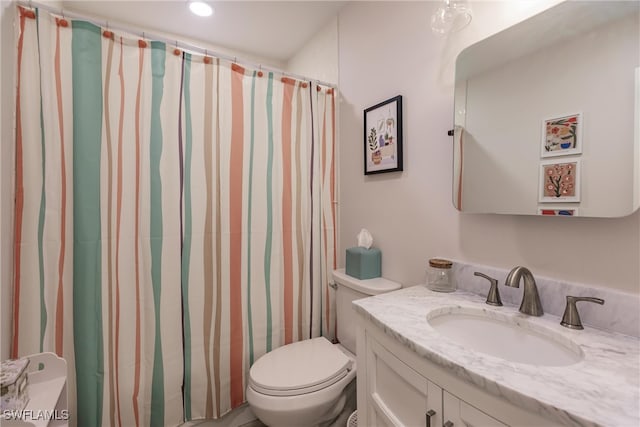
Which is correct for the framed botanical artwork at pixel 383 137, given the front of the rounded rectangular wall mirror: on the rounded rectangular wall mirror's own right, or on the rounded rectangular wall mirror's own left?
on the rounded rectangular wall mirror's own right

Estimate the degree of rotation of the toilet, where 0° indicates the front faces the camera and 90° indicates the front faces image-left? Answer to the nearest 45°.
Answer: approximately 45°

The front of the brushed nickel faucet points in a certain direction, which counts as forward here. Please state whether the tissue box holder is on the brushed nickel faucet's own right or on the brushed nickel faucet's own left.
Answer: on the brushed nickel faucet's own right

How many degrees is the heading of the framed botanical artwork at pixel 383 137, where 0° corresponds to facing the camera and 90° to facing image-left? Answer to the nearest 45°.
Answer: approximately 45°

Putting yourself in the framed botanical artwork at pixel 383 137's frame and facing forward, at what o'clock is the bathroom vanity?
The bathroom vanity is roughly at 10 o'clock from the framed botanical artwork.

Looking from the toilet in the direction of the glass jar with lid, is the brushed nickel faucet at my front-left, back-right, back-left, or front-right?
front-right

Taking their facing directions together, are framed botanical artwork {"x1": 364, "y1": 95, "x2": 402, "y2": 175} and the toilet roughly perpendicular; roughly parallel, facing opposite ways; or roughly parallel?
roughly parallel

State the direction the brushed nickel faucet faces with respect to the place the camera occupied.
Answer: facing the viewer and to the left of the viewer

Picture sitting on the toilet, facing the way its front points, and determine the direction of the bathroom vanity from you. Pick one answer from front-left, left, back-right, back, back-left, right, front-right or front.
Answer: left
